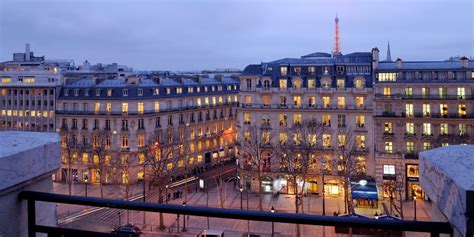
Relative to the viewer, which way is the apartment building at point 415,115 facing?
toward the camera

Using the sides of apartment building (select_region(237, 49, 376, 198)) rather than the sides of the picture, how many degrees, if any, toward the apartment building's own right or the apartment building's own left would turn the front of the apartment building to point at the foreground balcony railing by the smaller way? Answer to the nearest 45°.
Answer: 0° — it already faces it

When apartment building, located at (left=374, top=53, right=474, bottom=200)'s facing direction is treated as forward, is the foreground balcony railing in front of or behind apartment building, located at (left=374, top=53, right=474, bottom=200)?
in front

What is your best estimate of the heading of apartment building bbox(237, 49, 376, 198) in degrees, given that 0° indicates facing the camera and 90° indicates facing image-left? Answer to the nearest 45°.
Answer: approximately 0°

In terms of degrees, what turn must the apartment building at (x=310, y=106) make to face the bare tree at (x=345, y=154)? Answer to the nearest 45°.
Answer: approximately 45° to its left

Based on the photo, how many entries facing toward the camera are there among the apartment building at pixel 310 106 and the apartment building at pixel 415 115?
2

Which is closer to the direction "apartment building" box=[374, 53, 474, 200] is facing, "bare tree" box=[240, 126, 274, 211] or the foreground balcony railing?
the foreground balcony railing
